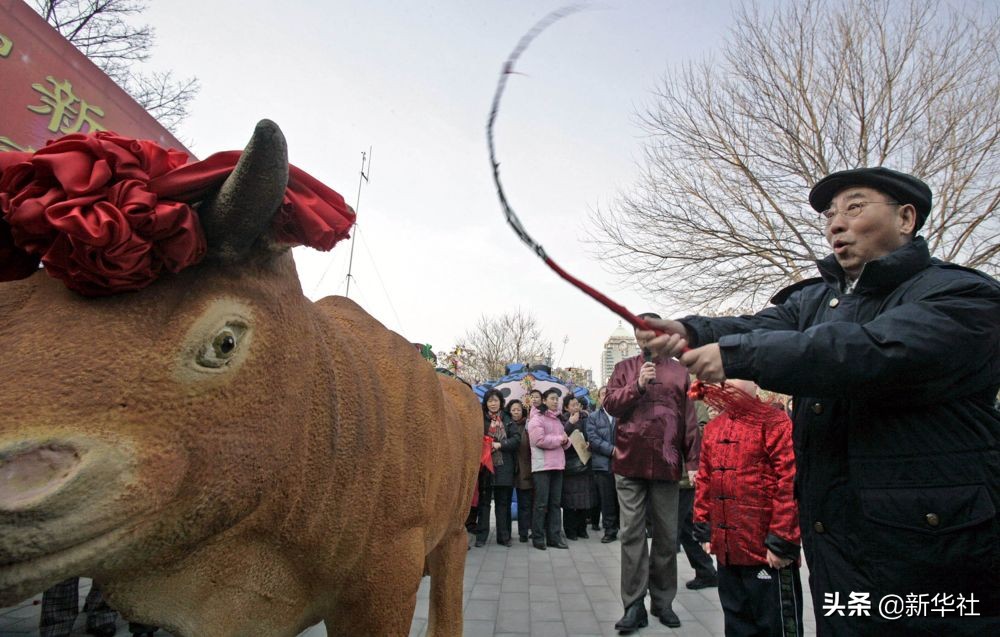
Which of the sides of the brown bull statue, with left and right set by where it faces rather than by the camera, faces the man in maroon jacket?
back

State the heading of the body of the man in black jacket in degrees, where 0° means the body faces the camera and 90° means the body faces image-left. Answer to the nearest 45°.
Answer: approximately 45°

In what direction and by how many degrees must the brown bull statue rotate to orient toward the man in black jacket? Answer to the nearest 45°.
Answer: approximately 135° to its left

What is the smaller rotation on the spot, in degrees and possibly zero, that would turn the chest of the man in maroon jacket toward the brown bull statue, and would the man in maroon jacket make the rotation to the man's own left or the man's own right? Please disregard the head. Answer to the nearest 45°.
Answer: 0° — they already face it

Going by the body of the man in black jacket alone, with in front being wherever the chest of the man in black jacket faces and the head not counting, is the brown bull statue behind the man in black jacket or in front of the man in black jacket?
in front

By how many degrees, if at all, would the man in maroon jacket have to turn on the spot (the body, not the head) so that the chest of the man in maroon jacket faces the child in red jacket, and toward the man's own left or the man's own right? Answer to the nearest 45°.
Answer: approximately 45° to the man's own left

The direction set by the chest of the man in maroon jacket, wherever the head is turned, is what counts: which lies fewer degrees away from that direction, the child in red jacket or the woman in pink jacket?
the child in red jacket

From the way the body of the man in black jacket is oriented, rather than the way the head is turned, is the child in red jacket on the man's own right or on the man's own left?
on the man's own right

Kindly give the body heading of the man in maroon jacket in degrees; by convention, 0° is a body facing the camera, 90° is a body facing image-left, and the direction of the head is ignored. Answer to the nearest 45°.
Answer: approximately 0°

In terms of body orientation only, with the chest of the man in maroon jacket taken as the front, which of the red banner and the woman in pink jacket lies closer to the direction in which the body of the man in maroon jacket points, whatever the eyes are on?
the red banner

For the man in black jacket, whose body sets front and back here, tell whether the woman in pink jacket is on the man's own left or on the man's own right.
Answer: on the man's own right

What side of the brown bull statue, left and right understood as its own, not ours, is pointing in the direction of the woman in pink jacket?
back
